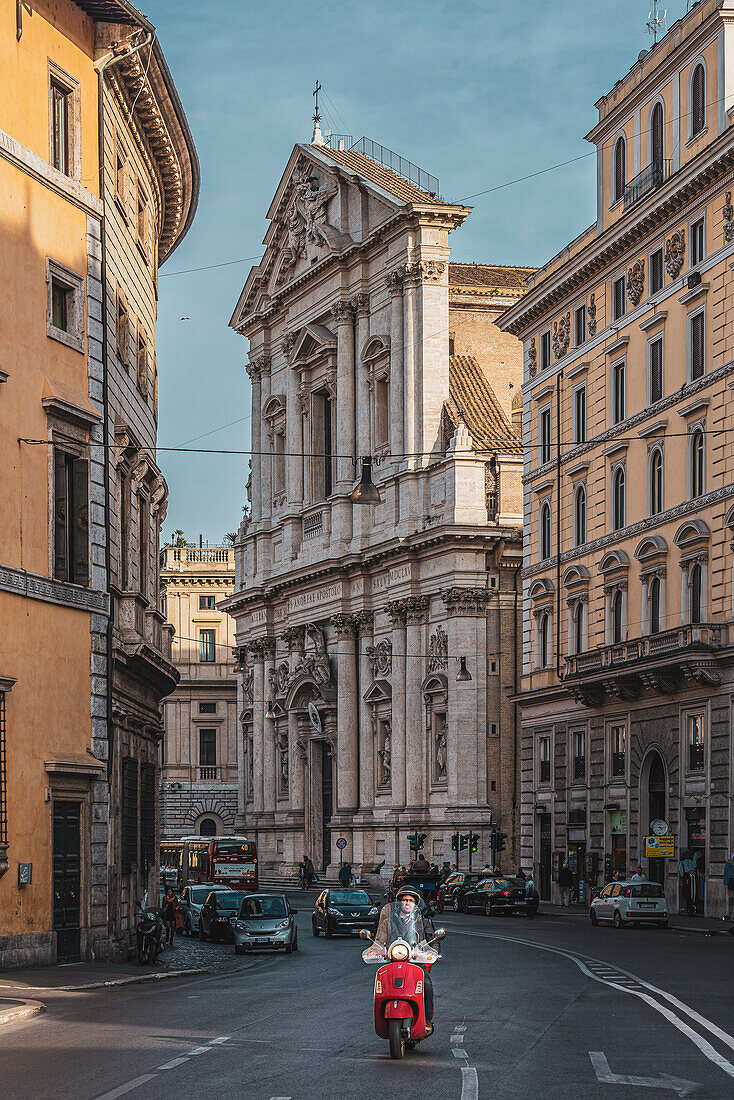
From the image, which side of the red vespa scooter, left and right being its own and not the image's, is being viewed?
front

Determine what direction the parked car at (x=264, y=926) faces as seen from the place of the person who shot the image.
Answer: facing the viewer

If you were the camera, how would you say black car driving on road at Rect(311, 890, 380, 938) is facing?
facing the viewer and to the right of the viewer

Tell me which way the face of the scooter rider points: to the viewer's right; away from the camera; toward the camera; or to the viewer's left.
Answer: toward the camera

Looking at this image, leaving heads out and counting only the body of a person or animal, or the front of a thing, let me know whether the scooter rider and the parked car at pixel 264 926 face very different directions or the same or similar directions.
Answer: same or similar directions

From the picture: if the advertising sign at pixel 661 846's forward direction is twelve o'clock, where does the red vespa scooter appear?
The red vespa scooter is roughly at 12 o'clock from the advertising sign.

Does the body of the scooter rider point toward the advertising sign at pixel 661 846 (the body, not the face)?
no

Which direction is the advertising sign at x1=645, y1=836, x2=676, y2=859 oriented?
toward the camera

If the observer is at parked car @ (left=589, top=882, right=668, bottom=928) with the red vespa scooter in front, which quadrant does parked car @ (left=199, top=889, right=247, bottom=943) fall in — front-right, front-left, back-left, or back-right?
front-right

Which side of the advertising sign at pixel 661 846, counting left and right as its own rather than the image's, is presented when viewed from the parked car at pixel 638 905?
front

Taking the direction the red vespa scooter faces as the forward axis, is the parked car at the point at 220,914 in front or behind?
behind

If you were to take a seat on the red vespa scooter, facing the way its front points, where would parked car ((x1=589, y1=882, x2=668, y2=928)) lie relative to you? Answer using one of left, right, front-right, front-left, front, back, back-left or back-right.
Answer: back
